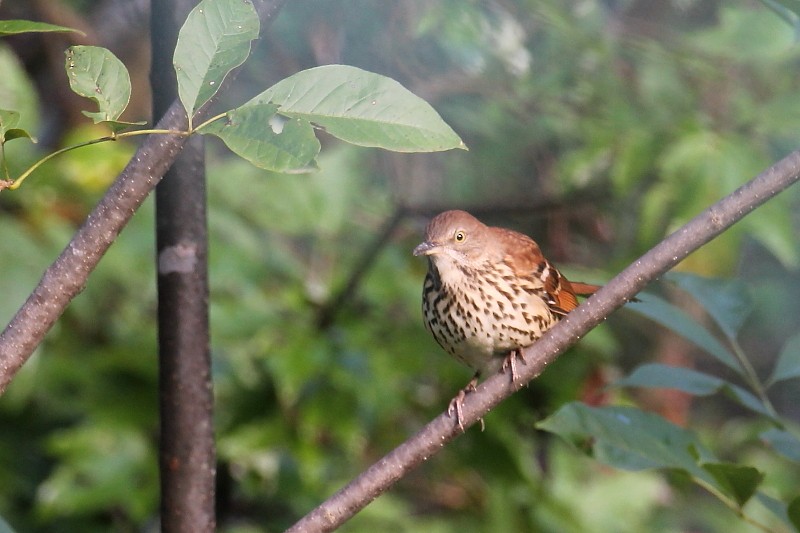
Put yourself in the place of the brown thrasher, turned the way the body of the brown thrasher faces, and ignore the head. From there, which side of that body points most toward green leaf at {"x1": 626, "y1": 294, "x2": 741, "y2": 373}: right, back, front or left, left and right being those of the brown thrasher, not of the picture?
left

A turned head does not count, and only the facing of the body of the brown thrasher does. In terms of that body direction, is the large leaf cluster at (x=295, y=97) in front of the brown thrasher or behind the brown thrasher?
in front

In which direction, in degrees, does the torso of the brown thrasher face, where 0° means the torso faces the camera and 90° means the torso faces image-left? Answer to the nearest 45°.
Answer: approximately 45°

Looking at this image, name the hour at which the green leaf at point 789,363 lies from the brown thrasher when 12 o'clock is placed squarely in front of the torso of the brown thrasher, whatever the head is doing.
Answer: The green leaf is roughly at 7 o'clock from the brown thrasher.

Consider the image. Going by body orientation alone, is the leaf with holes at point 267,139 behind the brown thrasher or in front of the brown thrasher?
in front

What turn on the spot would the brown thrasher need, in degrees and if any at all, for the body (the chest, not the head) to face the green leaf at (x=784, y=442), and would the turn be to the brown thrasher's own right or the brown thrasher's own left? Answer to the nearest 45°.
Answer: approximately 90° to the brown thrasher's own left
